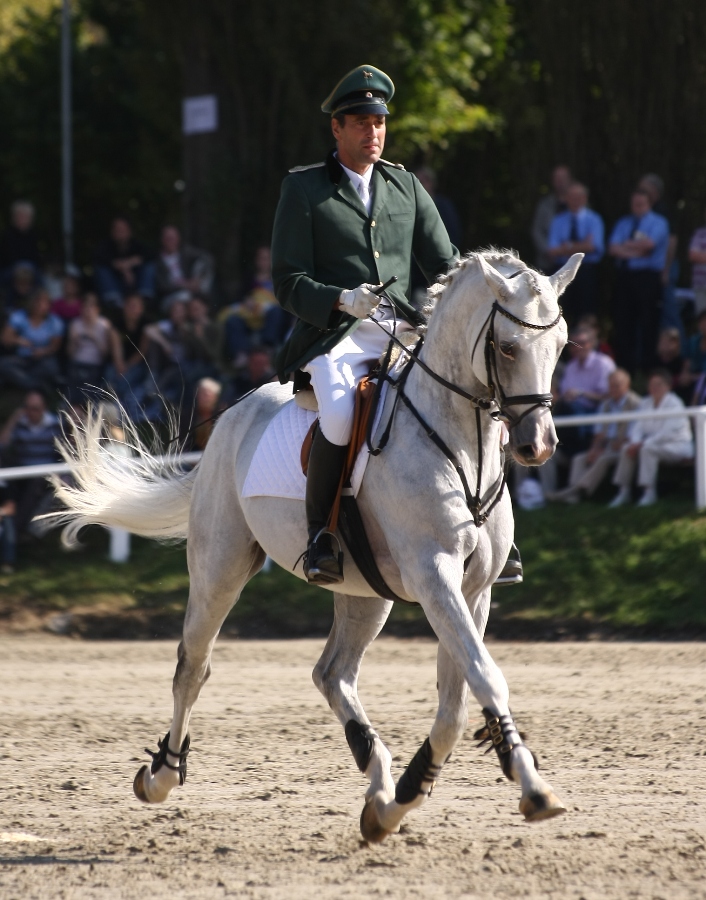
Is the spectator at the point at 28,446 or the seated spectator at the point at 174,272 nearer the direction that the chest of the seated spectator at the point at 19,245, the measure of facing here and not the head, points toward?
the spectator

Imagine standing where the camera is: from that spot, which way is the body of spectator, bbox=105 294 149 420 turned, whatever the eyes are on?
toward the camera

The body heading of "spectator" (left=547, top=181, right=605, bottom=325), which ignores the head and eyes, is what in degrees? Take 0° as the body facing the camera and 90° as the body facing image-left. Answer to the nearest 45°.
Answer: approximately 0°

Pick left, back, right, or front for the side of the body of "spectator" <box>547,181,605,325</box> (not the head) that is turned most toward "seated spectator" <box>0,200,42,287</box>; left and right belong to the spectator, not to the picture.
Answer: right

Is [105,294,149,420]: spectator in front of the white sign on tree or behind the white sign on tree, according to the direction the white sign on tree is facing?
in front

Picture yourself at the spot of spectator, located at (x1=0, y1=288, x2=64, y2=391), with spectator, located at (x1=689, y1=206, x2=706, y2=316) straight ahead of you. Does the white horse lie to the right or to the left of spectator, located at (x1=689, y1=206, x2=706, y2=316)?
right

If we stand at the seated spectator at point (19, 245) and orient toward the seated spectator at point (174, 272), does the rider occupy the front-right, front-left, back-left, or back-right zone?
front-right

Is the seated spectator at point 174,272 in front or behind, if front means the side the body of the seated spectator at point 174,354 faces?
behind

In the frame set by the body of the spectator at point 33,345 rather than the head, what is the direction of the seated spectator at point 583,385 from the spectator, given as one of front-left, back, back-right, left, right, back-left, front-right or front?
front-left

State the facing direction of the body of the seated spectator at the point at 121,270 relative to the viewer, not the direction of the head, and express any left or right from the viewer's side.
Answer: facing the viewer

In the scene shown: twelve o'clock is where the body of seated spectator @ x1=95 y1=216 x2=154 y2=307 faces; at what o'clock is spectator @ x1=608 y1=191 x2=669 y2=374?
The spectator is roughly at 10 o'clock from the seated spectator.

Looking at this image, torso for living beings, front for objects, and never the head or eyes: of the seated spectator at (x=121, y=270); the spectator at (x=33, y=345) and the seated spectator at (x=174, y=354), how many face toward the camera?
3

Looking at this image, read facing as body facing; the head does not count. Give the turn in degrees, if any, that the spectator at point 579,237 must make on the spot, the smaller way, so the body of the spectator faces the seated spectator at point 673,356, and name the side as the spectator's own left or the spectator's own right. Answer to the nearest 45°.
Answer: approximately 45° to the spectator's own left
